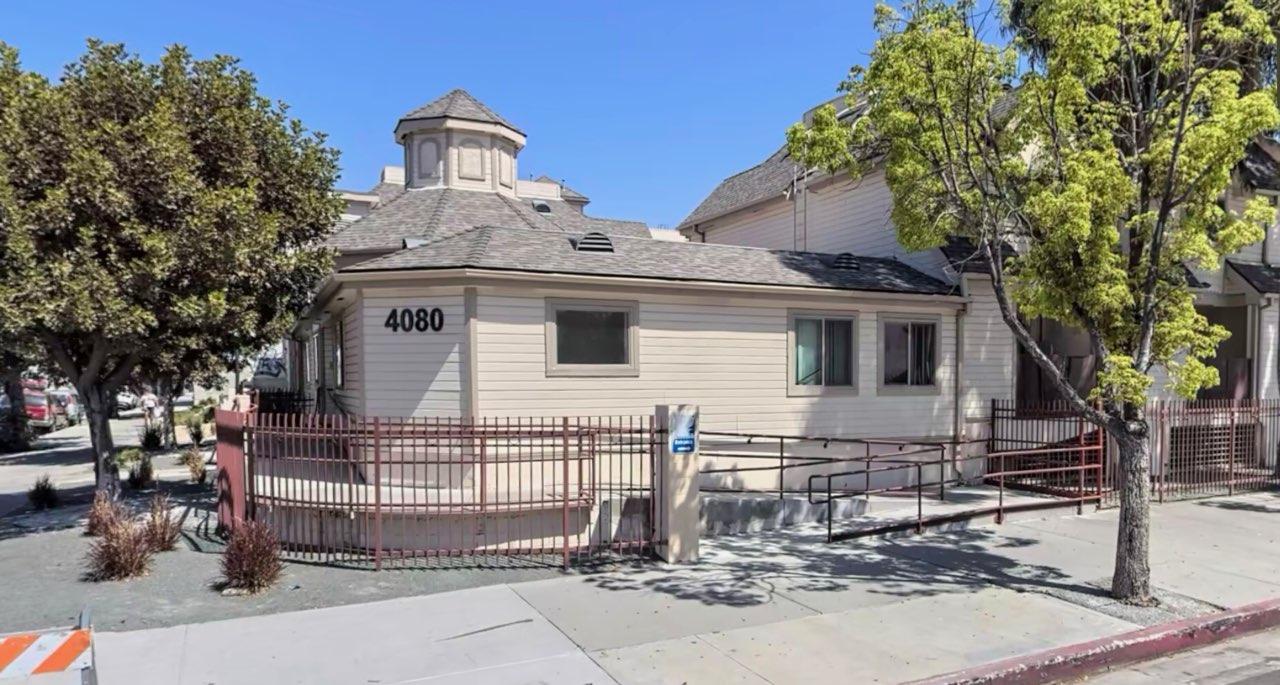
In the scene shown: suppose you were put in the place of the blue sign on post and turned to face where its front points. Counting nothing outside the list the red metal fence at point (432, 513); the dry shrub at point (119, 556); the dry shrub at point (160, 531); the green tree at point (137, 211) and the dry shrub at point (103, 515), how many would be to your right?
5

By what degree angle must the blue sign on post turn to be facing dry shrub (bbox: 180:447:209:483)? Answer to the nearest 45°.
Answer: approximately 135° to its right

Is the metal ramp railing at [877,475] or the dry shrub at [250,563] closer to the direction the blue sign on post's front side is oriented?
the dry shrub

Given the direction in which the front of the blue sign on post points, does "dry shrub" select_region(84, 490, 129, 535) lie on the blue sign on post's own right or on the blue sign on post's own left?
on the blue sign on post's own right

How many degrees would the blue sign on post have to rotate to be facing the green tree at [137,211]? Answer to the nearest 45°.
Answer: approximately 90° to its right

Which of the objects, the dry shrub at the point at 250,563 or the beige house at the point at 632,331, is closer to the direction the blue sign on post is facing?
the dry shrub

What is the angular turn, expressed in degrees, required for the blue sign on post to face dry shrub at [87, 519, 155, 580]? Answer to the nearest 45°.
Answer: approximately 90° to its right

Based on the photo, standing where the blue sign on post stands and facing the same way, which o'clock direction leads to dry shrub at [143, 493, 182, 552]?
The dry shrub is roughly at 3 o'clock from the blue sign on post.

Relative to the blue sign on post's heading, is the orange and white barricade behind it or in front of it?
in front

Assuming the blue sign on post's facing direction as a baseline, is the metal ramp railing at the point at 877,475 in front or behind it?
behind

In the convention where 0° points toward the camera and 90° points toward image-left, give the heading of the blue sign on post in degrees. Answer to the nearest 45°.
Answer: approximately 0°

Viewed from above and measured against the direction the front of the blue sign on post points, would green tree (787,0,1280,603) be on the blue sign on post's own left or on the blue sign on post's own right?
on the blue sign on post's own left

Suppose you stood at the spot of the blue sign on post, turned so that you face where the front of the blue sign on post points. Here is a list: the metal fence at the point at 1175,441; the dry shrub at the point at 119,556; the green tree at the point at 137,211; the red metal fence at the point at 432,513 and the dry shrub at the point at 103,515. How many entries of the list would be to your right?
4

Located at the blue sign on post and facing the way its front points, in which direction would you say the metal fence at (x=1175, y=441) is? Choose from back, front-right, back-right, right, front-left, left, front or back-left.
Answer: back-left

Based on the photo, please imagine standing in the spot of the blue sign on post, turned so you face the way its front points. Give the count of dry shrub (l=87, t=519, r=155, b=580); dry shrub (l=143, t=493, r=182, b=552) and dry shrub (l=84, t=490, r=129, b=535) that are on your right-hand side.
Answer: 3
